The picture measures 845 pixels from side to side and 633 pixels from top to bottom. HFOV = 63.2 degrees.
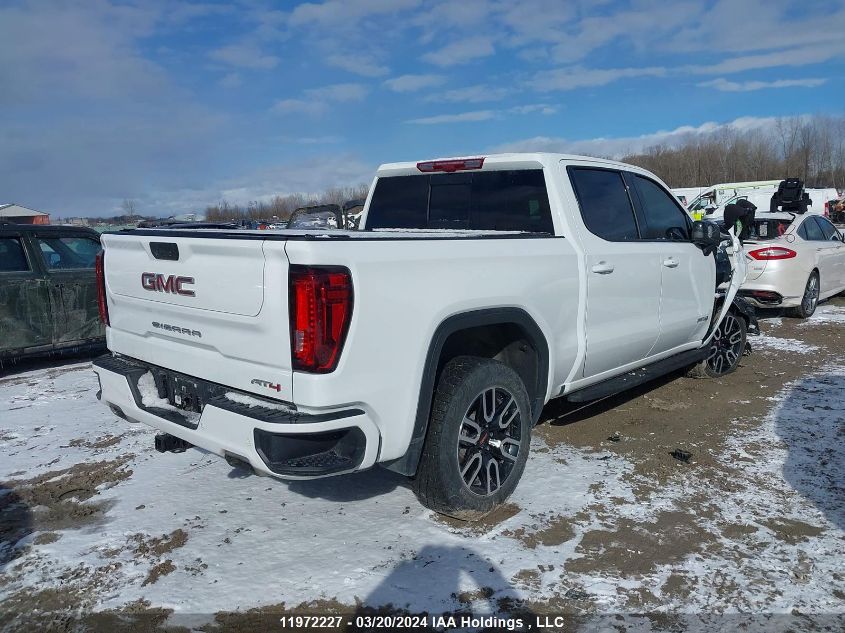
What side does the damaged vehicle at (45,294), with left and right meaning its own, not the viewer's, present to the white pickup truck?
right

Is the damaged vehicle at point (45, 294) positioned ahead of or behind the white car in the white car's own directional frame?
behind

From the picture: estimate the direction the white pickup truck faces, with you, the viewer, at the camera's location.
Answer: facing away from the viewer and to the right of the viewer

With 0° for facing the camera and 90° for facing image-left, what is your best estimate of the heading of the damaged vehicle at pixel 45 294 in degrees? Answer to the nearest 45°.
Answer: approximately 270°

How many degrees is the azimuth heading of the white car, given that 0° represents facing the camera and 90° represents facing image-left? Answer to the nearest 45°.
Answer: approximately 225°

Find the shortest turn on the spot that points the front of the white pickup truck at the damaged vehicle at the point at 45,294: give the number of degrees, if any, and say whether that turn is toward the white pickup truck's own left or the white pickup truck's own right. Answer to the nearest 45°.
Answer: approximately 90° to the white pickup truck's own left
